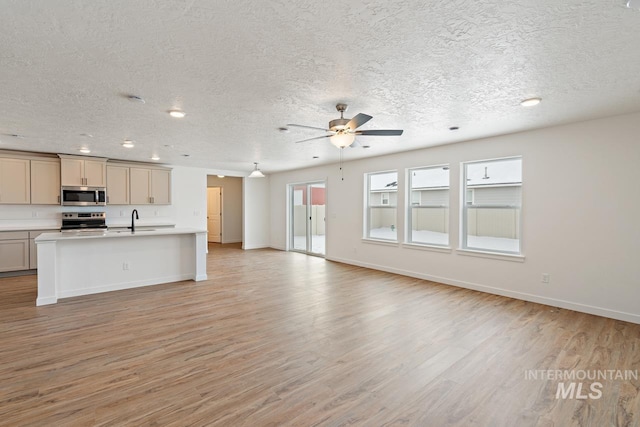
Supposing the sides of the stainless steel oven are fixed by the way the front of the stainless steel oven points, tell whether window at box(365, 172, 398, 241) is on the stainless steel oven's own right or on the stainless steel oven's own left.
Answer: on the stainless steel oven's own left

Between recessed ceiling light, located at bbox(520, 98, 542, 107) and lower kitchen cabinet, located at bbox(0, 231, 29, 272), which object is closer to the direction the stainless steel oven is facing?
the recessed ceiling light

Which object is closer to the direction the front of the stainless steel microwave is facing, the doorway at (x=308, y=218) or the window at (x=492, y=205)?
the window

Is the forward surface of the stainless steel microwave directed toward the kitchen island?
yes

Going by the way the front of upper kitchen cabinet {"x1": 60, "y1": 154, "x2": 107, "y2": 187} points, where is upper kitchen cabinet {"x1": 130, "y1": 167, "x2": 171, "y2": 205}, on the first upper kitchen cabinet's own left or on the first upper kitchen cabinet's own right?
on the first upper kitchen cabinet's own left

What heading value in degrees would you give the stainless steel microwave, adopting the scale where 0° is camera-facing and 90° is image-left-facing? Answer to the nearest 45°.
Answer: approximately 0°
